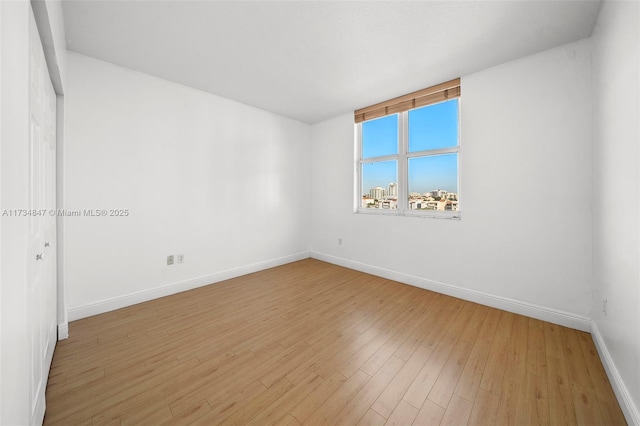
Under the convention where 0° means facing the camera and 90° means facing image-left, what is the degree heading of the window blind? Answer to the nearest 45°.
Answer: approximately 45°

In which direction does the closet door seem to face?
to the viewer's right

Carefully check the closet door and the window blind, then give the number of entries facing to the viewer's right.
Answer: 1

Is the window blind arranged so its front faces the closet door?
yes
